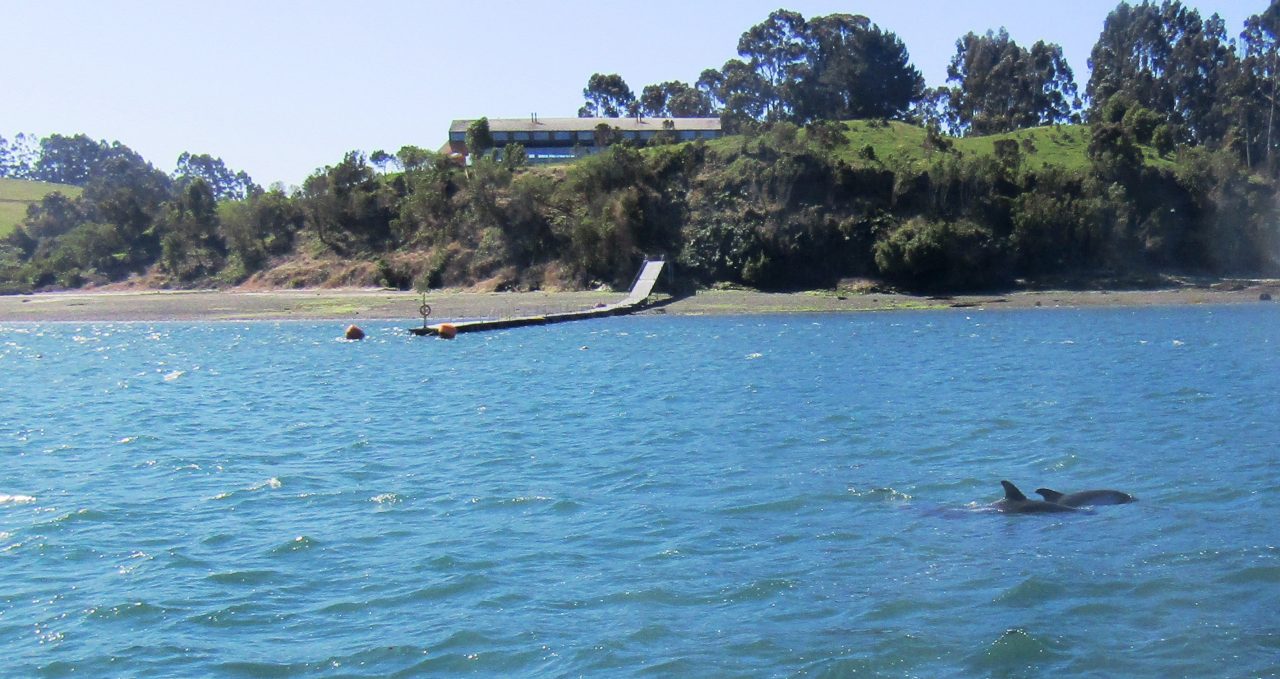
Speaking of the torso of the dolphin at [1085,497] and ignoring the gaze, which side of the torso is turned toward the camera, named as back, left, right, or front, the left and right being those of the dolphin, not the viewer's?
right
